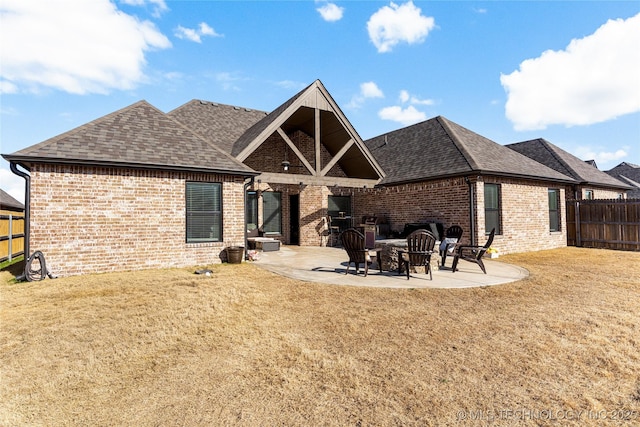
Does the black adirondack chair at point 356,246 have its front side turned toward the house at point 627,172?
yes

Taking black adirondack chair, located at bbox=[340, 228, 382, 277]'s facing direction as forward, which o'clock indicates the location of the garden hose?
The garden hose is roughly at 7 o'clock from the black adirondack chair.

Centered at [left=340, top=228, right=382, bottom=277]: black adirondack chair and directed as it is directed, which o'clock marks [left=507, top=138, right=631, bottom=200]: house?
The house is roughly at 12 o'clock from the black adirondack chair.

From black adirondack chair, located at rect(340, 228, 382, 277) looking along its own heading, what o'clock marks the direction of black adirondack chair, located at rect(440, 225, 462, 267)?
black adirondack chair, located at rect(440, 225, 462, 267) is roughly at 12 o'clock from black adirondack chair, located at rect(340, 228, 382, 277).

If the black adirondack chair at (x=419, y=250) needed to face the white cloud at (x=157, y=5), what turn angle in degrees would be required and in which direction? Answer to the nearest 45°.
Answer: approximately 45° to its left

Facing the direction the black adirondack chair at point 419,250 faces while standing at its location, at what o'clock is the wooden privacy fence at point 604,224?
The wooden privacy fence is roughly at 3 o'clock from the black adirondack chair.

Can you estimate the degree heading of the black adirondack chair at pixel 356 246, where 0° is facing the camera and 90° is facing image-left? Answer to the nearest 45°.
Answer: approximately 225°

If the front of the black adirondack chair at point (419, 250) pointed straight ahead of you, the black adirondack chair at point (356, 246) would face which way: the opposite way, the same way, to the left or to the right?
to the right

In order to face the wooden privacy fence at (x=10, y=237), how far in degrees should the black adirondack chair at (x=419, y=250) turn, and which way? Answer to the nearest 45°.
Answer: approximately 45° to its left

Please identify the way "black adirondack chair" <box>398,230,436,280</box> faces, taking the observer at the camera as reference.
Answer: facing away from the viewer and to the left of the viewer

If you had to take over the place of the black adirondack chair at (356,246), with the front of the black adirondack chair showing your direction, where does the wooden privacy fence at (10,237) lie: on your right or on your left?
on your left

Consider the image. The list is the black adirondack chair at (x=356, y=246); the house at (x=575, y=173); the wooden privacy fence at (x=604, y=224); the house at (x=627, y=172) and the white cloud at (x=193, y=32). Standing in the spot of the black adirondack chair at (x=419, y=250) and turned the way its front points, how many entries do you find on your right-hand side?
3
